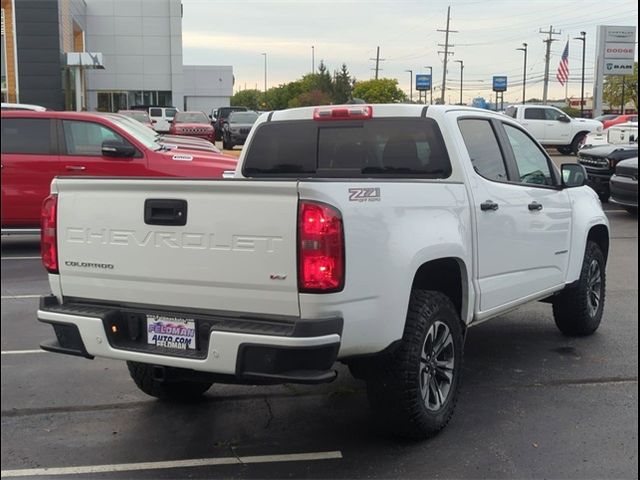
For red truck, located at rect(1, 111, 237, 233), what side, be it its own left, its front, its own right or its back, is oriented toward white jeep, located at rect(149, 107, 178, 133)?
left

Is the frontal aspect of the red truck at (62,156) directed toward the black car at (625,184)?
yes

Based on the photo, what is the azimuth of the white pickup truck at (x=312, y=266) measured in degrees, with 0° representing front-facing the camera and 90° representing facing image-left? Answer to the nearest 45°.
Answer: approximately 225°

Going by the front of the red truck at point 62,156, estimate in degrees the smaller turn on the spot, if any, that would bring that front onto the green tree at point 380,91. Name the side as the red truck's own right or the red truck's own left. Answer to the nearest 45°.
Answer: approximately 45° to the red truck's own left

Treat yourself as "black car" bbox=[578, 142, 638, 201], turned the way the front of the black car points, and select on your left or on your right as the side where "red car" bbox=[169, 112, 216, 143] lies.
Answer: on your right

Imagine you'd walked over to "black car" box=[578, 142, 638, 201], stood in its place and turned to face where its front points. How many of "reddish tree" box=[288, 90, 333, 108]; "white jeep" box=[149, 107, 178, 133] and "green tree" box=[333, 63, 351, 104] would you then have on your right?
3

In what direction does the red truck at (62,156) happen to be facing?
to the viewer's right

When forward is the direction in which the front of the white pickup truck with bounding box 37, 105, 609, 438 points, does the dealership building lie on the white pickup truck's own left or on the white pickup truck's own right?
on the white pickup truck's own left

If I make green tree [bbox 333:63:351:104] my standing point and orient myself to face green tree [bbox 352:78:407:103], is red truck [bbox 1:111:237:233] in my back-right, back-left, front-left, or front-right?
back-right

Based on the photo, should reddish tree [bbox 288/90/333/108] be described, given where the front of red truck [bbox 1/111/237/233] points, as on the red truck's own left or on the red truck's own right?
on the red truck's own left

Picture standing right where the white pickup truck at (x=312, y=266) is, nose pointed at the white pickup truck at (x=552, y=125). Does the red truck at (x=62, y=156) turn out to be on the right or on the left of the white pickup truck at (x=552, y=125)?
left

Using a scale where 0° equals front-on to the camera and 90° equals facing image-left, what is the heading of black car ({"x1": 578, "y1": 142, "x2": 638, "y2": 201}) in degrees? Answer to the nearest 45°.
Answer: approximately 45°
